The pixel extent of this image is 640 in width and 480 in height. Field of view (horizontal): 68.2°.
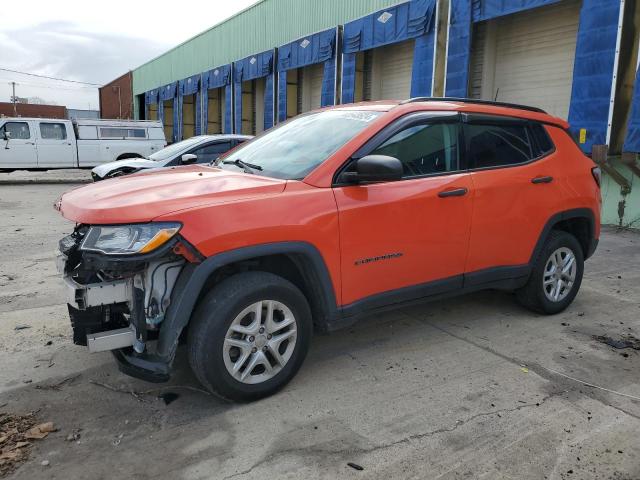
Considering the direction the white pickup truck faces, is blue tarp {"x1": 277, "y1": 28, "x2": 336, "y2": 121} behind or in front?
behind

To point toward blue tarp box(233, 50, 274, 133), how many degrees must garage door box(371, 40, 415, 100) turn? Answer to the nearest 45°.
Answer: approximately 90° to its right

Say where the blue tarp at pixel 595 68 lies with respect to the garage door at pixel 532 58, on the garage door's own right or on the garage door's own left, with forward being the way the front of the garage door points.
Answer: on the garage door's own left

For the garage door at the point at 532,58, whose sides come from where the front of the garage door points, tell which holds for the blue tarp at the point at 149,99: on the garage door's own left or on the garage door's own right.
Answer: on the garage door's own right

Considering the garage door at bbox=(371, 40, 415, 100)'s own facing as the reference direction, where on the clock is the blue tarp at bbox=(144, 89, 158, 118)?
The blue tarp is roughly at 3 o'clock from the garage door.

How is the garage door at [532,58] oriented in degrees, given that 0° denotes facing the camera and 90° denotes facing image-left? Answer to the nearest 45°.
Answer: approximately 45°

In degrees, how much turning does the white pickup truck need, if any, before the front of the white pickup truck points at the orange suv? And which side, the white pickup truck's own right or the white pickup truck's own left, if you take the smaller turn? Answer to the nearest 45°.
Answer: approximately 90° to the white pickup truck's own left

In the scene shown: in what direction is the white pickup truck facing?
to the viewer's left

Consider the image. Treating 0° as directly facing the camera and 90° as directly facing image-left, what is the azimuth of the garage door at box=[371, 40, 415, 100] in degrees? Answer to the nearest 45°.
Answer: approximately 45°

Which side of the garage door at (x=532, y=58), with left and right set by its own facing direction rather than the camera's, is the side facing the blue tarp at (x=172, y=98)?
right
